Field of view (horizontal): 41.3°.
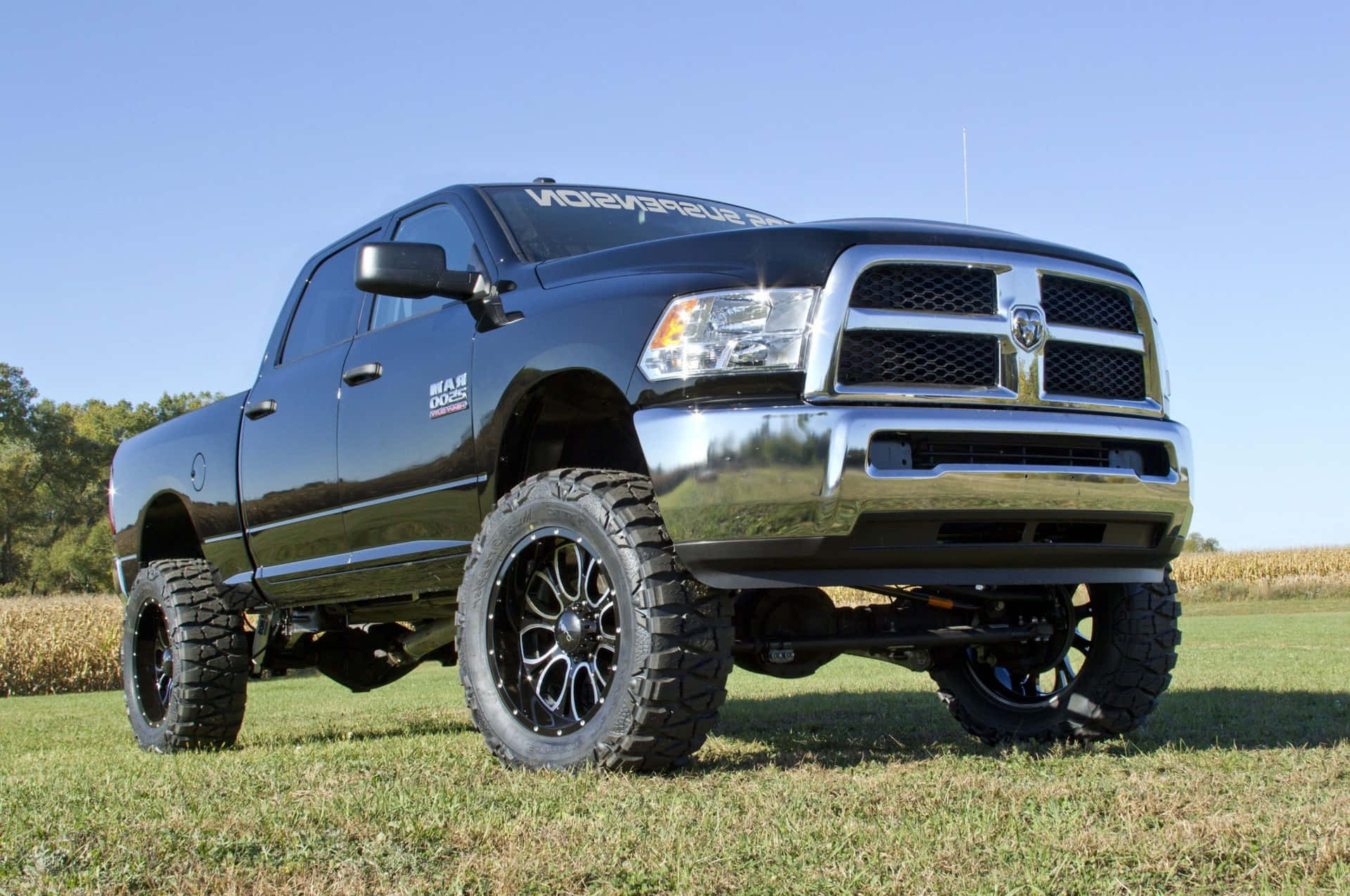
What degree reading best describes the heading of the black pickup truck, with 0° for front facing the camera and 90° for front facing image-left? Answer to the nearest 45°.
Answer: approximately 315°
